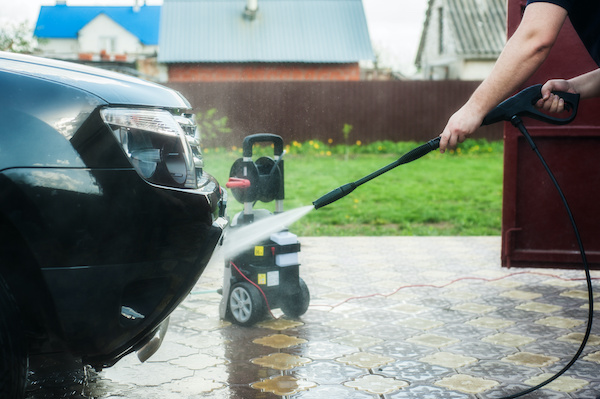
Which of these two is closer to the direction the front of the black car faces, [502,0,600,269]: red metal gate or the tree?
the red metal gate

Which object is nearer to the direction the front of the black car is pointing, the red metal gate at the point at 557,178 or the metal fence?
the red metal gate

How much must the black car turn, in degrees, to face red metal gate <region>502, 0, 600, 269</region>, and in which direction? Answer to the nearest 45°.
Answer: approximately 45° to its left

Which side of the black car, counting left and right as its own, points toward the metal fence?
left

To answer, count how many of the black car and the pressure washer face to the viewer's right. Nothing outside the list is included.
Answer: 1

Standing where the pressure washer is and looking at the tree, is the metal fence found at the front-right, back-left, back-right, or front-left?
front-right

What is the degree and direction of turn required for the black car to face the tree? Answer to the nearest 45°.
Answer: approximately 90° to its left

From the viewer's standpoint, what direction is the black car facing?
to the viewer's right
